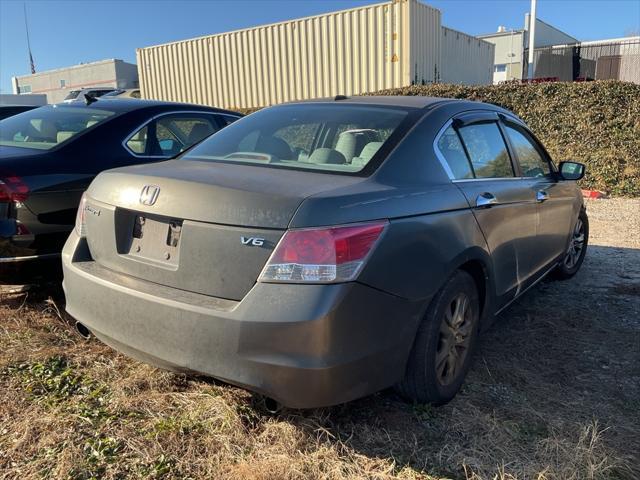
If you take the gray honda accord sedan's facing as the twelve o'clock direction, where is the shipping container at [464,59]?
The shipping container is roughly at 11 o'clock from the gray honda accord sedan.

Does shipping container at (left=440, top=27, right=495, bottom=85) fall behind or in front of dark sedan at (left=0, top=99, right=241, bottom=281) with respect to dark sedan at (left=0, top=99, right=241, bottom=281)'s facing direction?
in front

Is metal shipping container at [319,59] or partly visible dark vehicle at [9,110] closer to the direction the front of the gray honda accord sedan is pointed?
the metal shipping container

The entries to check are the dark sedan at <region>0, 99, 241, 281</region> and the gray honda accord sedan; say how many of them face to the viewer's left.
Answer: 0

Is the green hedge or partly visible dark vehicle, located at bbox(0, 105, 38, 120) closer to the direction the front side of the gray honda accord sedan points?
the green hedge

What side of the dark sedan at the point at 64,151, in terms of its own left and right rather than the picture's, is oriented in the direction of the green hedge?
front

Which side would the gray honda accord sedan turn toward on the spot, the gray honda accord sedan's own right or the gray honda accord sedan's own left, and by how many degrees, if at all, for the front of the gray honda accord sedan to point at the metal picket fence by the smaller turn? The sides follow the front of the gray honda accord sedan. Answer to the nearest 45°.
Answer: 0° — it already faces it

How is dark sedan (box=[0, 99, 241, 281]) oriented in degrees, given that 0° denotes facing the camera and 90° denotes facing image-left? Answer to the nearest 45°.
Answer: approximately 225°

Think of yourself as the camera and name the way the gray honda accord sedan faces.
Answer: facing away from the viewer and to the right of the viewer

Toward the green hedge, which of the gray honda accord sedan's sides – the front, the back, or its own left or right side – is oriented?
front

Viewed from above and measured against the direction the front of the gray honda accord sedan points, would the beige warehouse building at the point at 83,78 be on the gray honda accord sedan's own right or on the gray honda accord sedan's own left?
on the gray honda accord sedan's own left

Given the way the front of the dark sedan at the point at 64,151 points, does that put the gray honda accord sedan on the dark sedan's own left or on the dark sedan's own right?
on the dark sedan's own right

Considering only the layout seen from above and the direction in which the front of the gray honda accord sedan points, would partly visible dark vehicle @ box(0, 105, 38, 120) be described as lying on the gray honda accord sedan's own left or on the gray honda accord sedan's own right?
on the gray honda accord sedan's own left
